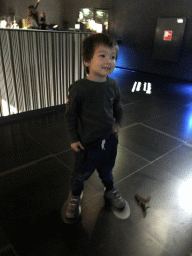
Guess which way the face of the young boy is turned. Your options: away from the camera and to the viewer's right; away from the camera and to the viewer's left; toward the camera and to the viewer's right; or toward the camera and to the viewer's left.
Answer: toward the camera and to the viewer's right

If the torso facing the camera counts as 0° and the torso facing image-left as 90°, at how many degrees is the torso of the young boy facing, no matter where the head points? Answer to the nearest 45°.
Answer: approximately 315°

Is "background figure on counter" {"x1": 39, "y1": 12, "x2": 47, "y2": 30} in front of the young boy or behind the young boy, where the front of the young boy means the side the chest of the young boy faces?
behind
